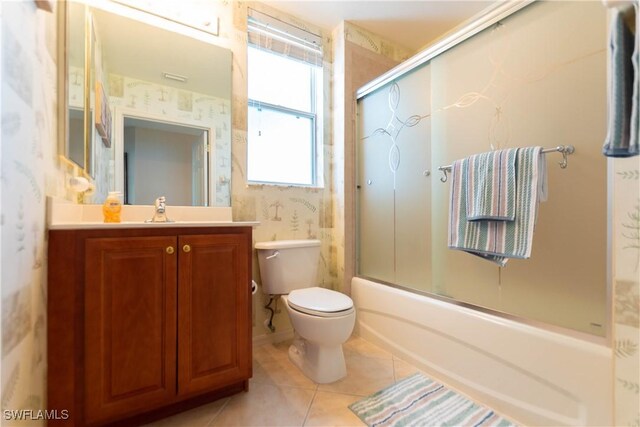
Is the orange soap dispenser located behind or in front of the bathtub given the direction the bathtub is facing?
in front

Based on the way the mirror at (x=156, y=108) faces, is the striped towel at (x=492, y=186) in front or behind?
in front

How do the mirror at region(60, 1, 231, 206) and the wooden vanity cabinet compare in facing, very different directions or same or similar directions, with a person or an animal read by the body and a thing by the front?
same or similar directions

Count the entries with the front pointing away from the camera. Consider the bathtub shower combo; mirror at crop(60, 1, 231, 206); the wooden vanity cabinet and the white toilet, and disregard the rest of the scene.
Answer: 0

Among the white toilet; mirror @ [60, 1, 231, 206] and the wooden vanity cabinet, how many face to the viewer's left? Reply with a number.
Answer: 0

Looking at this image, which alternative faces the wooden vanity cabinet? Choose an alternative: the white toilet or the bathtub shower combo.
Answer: the bathtub shower combo

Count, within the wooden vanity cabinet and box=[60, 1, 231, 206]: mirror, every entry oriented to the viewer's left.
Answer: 0

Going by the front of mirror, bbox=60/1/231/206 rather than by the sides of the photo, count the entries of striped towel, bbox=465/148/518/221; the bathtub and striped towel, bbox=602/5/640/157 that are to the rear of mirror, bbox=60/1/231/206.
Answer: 0

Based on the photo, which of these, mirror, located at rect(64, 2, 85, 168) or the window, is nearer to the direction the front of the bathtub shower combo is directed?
the mirror

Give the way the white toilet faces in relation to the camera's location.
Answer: facing the viewer and to the right of the viewer

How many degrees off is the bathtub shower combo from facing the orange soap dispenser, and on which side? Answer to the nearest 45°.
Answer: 0° — it already faces it

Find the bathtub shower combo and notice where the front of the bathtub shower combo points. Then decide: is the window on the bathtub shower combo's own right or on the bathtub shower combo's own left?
on the bathtub shower combo's own right

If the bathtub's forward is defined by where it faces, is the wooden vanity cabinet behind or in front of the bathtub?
in front

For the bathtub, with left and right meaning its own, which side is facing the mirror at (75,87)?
front
